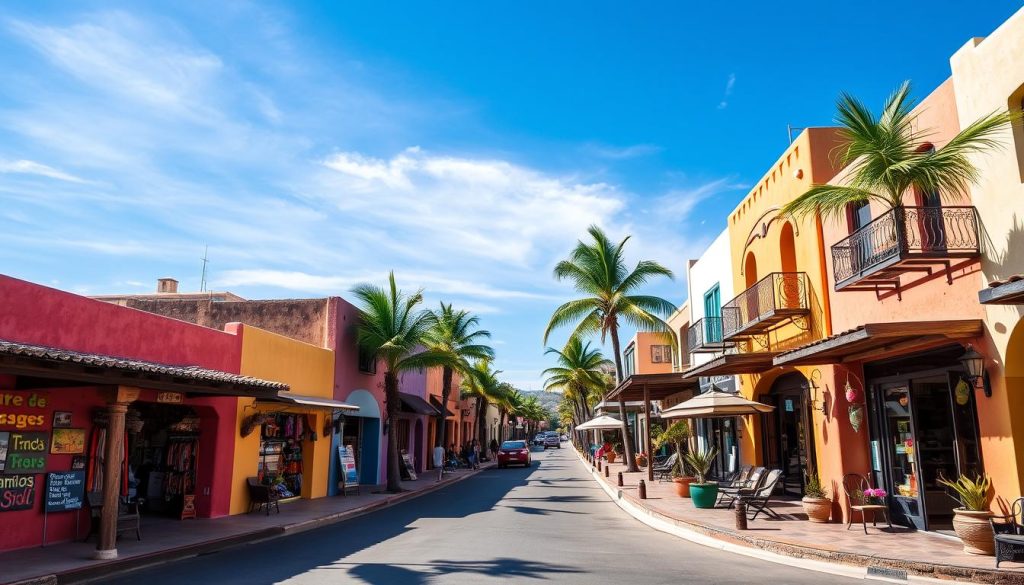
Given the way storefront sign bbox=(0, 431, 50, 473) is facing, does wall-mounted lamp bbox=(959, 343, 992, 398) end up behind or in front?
in front

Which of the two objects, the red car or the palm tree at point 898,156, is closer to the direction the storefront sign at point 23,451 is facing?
the palm tree

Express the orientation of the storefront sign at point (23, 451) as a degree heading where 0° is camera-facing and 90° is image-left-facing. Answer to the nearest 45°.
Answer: approximately 315°

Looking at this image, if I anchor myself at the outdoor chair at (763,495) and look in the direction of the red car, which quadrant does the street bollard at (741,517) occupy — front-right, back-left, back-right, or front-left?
back-left

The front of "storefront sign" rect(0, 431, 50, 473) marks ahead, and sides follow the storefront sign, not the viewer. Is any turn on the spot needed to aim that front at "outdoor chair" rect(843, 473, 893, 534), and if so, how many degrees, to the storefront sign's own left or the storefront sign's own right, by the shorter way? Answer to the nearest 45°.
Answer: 0° — it already faces it

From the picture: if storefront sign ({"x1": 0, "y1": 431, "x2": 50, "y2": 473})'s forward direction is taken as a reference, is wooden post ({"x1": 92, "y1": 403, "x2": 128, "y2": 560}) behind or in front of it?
in front

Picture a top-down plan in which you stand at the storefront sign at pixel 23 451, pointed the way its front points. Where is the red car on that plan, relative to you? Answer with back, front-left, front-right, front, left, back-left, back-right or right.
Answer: left

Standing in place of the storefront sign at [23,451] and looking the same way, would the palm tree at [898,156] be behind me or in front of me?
in front

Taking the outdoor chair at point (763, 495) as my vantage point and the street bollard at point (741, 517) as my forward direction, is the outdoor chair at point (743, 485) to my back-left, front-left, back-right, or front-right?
back-right

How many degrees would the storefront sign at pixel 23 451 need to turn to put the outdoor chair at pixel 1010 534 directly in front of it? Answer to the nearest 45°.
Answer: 0° — it already faces it

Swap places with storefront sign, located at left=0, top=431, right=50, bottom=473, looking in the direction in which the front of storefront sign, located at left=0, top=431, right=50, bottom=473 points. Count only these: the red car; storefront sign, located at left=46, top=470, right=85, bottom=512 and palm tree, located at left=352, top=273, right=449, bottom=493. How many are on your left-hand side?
3

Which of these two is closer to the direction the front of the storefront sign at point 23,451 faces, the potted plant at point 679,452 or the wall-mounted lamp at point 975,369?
the wall-mounted lamp
